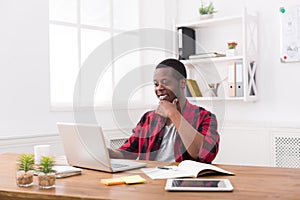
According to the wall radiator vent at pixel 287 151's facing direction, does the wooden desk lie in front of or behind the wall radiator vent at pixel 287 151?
in front

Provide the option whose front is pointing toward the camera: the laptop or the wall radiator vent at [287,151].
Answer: the wall radiator vent

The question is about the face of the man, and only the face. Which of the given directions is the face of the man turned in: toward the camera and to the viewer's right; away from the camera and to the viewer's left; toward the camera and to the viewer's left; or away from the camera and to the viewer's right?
toward the camera and to the viewer's left

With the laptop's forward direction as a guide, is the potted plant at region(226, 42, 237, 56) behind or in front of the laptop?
in front

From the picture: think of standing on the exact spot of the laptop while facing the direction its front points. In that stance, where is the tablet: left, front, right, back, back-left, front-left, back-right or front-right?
right

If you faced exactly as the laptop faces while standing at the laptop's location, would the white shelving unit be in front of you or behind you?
in front

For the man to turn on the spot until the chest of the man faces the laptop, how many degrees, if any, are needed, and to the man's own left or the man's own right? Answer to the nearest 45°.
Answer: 0° — they already face it

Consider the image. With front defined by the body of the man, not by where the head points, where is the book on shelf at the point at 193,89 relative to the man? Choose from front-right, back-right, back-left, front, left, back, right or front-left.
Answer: back-right

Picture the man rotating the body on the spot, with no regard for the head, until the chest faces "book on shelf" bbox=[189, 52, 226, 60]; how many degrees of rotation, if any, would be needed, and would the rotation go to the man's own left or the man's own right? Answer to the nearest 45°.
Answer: approximately 135° to the man's own right

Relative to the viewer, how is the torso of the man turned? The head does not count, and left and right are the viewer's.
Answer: facing the viewer and to the left of the viewer

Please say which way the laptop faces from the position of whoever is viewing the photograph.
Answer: facing away from the viewer and to the right of the viewer

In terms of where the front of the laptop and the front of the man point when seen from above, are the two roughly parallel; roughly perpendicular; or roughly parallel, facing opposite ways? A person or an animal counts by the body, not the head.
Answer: roughly parallel, facing opposite ways

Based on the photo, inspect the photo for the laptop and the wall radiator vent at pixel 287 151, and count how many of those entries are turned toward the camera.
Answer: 1

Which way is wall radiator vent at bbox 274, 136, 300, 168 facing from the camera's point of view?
toward the camera

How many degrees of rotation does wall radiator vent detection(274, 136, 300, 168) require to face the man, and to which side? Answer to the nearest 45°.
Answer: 0° — it already faces them
